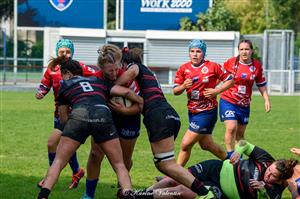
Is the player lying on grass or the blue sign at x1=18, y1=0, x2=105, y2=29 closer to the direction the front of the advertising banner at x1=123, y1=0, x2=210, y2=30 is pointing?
the player lying on grass

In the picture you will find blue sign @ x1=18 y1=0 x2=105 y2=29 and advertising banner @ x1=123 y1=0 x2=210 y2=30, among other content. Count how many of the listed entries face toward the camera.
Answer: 2

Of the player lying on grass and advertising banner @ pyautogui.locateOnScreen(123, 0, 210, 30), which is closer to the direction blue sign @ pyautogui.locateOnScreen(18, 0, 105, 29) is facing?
the player lying on grass

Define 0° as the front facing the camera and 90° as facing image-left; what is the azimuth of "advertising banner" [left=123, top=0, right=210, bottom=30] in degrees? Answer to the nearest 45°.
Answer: approximately 0°

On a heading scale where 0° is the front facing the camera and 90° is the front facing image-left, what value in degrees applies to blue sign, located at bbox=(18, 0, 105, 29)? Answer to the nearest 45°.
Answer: approximately 0°

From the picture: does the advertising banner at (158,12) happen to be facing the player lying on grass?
yes

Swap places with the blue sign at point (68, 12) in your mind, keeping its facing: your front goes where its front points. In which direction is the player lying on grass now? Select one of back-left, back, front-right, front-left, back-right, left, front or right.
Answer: front

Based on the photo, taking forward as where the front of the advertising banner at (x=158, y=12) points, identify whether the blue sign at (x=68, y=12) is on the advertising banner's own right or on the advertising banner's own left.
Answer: on the advertising banner's own right

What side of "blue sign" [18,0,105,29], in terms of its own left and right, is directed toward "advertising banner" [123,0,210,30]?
left
